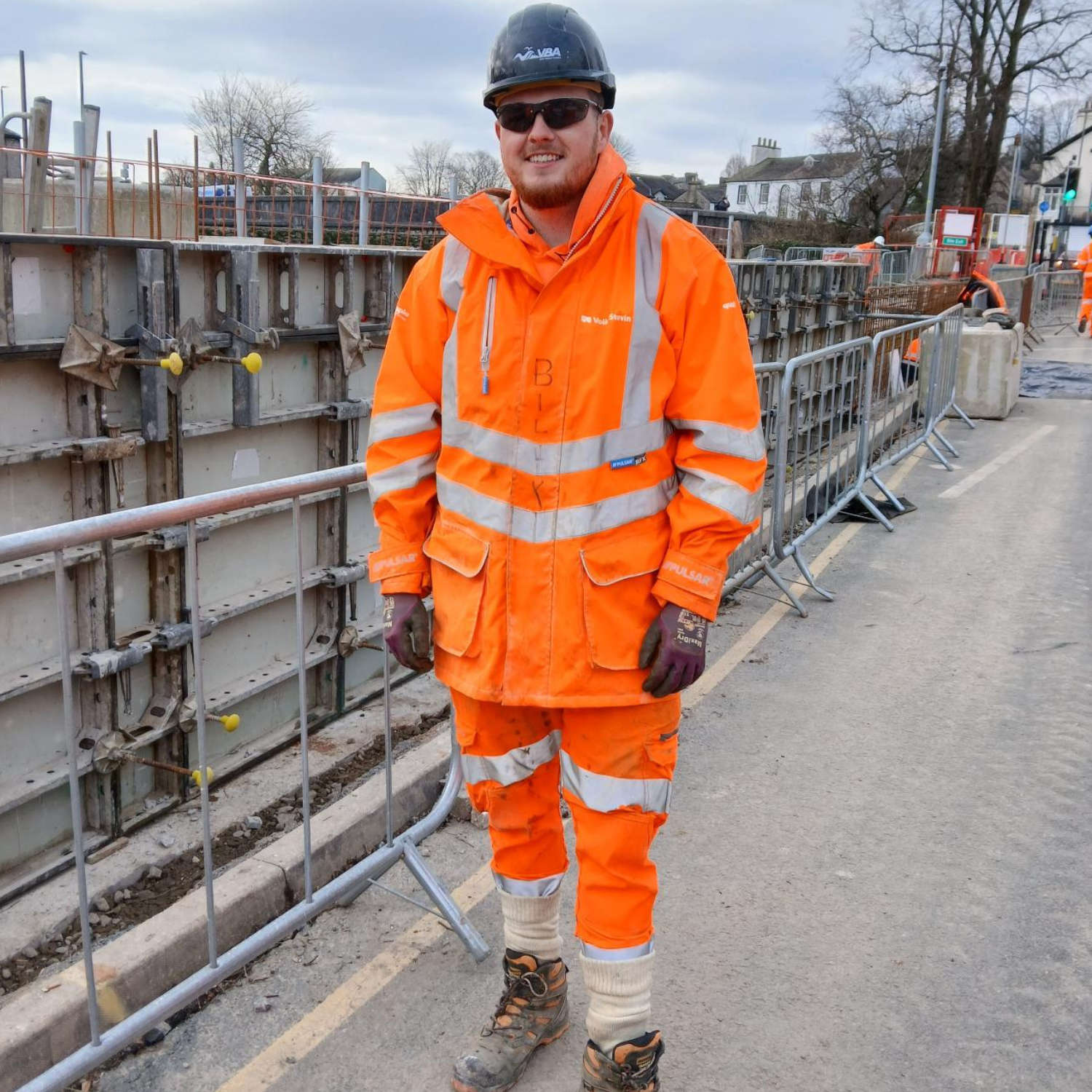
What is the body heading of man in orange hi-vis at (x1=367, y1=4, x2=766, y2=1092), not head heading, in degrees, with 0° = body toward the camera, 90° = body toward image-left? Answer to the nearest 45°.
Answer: approximately 0°

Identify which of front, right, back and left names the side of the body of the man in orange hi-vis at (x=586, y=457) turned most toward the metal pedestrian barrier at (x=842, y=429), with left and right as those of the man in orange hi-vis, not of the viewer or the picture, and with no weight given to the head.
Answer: back

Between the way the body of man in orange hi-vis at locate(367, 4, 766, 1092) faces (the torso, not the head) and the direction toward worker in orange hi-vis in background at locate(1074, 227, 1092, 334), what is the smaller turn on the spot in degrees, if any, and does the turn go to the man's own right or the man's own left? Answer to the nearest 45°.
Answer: approximately 135° to the man's own left

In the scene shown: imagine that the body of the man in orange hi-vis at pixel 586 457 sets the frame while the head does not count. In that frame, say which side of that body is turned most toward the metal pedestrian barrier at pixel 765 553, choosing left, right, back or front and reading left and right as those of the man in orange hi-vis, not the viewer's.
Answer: back

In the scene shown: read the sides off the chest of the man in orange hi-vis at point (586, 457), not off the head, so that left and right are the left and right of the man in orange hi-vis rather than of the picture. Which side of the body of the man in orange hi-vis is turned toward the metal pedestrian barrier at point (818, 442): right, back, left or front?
back

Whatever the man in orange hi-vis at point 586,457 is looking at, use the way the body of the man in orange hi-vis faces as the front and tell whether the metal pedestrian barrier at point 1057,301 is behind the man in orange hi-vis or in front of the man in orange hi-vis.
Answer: behind
